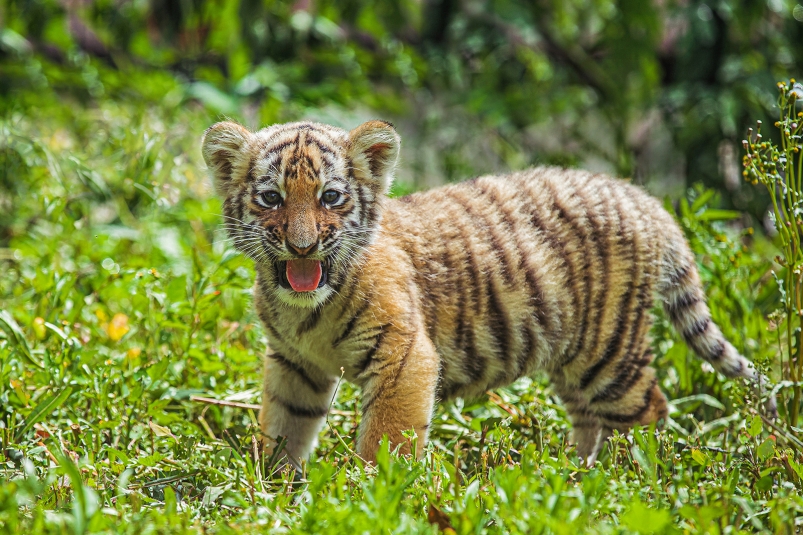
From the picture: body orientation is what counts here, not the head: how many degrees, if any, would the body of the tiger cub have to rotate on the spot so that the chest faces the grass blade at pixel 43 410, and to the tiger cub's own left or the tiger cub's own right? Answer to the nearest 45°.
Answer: approximately 45° to the tiger cub's own right

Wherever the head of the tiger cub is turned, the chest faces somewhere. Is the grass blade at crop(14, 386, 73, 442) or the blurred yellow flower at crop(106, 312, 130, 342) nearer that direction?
the grass blade

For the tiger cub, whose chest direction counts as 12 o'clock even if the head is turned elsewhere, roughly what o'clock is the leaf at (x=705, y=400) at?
The leaf is roughly at 7 o'clock from the tiger cub.

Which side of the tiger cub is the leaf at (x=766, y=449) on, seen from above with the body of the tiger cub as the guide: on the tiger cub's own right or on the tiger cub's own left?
on the tiger cub's own left

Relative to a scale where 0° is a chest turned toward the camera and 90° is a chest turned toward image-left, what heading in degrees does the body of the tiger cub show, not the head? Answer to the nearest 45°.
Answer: approximately 45°

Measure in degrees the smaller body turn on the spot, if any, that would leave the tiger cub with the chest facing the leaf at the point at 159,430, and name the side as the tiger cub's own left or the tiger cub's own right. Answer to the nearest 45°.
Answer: approximately 45° to the tiger cub's own right

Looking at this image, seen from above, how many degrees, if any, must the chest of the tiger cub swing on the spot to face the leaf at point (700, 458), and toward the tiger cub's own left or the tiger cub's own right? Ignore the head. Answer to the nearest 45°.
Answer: approximately 90° to the tiger cub's own left

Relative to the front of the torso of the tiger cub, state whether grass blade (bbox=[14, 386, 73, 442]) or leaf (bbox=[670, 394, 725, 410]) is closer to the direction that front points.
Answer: the grass blade

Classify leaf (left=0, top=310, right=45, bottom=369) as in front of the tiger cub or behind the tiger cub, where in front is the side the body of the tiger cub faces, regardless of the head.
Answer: in front

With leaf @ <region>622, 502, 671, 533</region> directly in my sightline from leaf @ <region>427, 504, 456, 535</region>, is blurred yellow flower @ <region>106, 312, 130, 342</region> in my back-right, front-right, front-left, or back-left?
back-left

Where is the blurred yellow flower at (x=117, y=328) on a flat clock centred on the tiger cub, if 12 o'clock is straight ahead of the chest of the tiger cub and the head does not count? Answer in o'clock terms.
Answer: The blurred yellow flower is roughly at 2 o'clock from the tiger cub.

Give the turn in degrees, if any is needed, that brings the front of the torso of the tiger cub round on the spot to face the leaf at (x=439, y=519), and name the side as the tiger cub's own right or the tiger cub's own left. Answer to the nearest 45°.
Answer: approximately 45° to the tiger cub's own left
